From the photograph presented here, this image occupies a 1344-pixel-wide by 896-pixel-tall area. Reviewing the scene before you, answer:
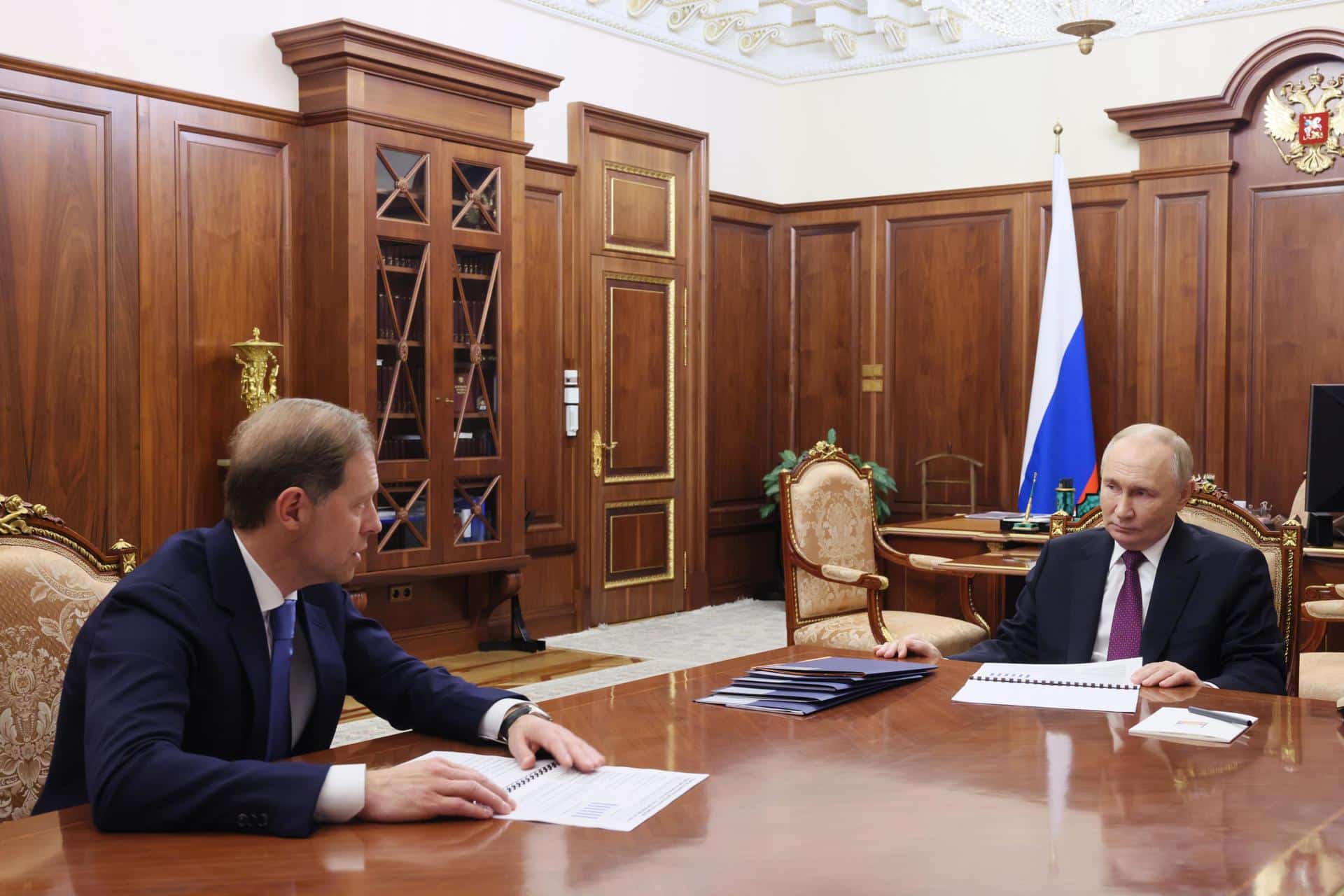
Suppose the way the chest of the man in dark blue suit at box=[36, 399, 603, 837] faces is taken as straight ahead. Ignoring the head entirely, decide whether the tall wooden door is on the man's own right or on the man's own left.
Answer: on the man's own left

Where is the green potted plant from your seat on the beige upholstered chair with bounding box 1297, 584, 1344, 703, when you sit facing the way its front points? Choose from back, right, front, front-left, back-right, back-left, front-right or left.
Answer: front-right

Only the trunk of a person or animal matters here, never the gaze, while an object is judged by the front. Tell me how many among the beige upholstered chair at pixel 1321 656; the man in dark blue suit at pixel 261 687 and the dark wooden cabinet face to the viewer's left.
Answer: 1

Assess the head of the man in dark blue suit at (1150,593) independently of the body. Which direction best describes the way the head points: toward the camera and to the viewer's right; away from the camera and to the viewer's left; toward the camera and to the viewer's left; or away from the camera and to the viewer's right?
toward the camera and to the viewer's left

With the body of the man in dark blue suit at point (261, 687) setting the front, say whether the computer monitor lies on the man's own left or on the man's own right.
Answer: on the man's own left

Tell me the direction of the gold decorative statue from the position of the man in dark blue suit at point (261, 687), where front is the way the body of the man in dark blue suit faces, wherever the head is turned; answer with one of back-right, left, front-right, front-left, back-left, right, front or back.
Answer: back-left

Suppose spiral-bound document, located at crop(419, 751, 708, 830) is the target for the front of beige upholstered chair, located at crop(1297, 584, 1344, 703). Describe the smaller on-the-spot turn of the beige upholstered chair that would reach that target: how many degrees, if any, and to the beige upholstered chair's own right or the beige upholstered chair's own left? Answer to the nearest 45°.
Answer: approximately 90° to the beige upholstered chair's own left

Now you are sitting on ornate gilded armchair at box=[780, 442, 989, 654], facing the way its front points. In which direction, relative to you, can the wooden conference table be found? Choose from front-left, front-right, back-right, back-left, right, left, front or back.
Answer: front-right

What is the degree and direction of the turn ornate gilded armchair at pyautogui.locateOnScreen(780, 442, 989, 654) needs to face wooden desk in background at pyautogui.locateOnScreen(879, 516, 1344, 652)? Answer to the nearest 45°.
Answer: approximately 90° to its left

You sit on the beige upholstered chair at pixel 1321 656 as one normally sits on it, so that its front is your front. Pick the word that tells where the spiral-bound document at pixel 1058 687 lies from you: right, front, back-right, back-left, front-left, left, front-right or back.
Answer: left

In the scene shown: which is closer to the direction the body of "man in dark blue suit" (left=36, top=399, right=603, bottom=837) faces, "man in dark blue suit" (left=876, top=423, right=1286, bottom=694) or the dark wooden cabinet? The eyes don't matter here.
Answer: the man in dark blue suit

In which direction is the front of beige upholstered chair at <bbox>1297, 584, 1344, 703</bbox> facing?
to the viewer's left

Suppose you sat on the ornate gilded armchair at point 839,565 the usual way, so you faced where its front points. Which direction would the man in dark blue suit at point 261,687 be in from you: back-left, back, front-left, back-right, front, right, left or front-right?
front-right

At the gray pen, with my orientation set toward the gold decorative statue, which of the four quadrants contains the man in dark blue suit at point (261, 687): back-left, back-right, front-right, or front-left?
front-left

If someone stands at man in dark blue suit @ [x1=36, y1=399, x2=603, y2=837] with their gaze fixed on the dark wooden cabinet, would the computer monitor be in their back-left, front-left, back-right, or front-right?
front-right

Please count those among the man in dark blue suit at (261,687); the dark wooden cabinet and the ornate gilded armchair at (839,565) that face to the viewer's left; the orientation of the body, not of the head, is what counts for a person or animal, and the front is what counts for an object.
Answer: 0

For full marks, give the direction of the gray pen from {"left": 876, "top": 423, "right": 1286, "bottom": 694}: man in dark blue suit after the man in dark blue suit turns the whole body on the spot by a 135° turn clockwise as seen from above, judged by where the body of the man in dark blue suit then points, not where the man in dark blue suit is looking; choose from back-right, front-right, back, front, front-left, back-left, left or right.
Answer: back

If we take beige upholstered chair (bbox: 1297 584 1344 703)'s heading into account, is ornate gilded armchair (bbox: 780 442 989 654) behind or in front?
in front
